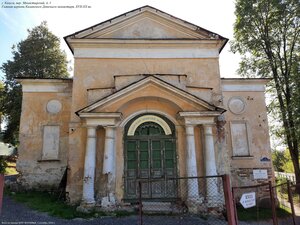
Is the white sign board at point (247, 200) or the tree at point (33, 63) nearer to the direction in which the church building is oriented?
the white sign board

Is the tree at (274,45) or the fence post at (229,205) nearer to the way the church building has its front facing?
the fence post

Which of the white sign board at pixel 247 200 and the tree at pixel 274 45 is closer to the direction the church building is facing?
the white sign board

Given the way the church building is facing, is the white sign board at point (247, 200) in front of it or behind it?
in front

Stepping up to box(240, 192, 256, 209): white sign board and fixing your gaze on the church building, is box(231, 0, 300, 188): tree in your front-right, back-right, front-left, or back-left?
front-right

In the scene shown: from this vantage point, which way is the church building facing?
toward the camera

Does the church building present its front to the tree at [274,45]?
no

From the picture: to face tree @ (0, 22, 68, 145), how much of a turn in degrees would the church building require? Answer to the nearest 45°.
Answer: approximately 135° to its right

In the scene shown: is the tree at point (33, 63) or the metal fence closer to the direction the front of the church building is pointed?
the metal fence

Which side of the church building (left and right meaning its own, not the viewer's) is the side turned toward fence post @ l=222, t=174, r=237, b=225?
front
